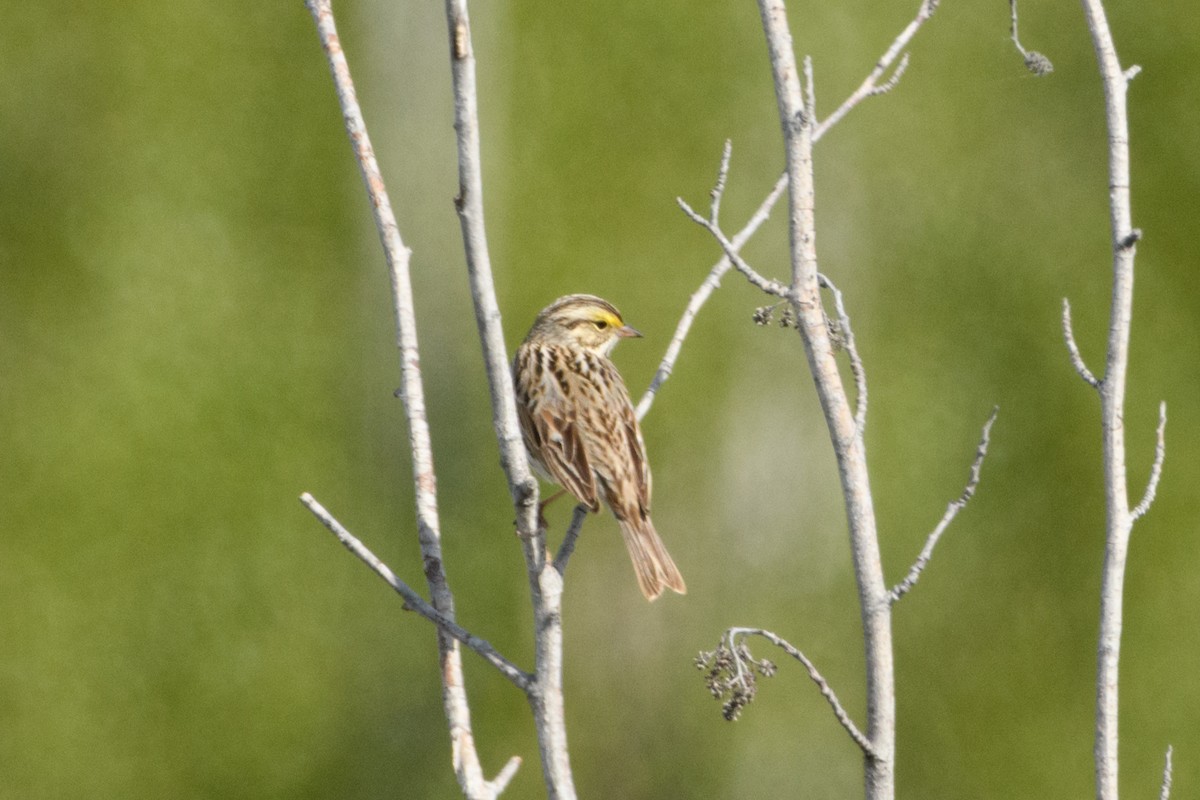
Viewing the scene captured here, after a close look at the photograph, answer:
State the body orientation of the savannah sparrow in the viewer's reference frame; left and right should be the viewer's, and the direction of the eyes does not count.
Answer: facing away from the viewer and to the left of the viewer
